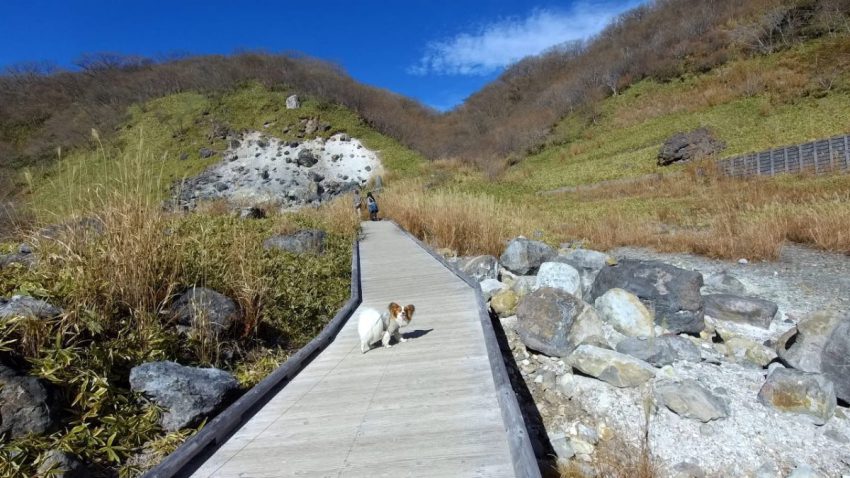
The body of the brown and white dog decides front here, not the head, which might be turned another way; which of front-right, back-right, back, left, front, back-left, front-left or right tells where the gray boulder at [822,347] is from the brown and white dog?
front-right

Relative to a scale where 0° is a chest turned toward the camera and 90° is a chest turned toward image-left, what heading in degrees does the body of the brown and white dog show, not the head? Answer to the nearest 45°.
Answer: approximately 225°

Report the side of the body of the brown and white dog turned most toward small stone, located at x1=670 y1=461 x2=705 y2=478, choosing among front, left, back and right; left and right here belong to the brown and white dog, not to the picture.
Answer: right

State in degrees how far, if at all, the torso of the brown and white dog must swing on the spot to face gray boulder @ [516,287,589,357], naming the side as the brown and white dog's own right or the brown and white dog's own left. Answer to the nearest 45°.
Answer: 0° — it already faces it

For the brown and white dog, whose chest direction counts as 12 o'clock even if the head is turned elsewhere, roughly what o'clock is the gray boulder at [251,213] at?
The gray boulder is roughly at 10 o'clock from the brown and white dog.

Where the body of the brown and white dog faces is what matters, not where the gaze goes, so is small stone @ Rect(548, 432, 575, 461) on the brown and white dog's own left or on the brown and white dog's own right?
on the brown and white dog's own right

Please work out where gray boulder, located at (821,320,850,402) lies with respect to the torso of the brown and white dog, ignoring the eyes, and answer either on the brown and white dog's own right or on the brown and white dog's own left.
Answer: on the brown and white dog's own right

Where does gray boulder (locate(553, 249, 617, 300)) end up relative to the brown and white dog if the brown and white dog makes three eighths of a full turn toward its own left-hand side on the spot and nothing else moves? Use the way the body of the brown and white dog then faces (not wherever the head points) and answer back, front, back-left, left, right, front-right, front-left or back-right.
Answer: back-right

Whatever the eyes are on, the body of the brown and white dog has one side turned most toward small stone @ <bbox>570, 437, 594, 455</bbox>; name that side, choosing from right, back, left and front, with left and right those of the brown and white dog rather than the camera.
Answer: right

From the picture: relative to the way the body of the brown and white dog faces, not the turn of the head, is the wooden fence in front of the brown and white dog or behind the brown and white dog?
in front

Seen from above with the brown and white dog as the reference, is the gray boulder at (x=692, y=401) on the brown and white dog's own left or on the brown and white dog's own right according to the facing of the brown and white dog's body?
on the brown and white dog's own right
